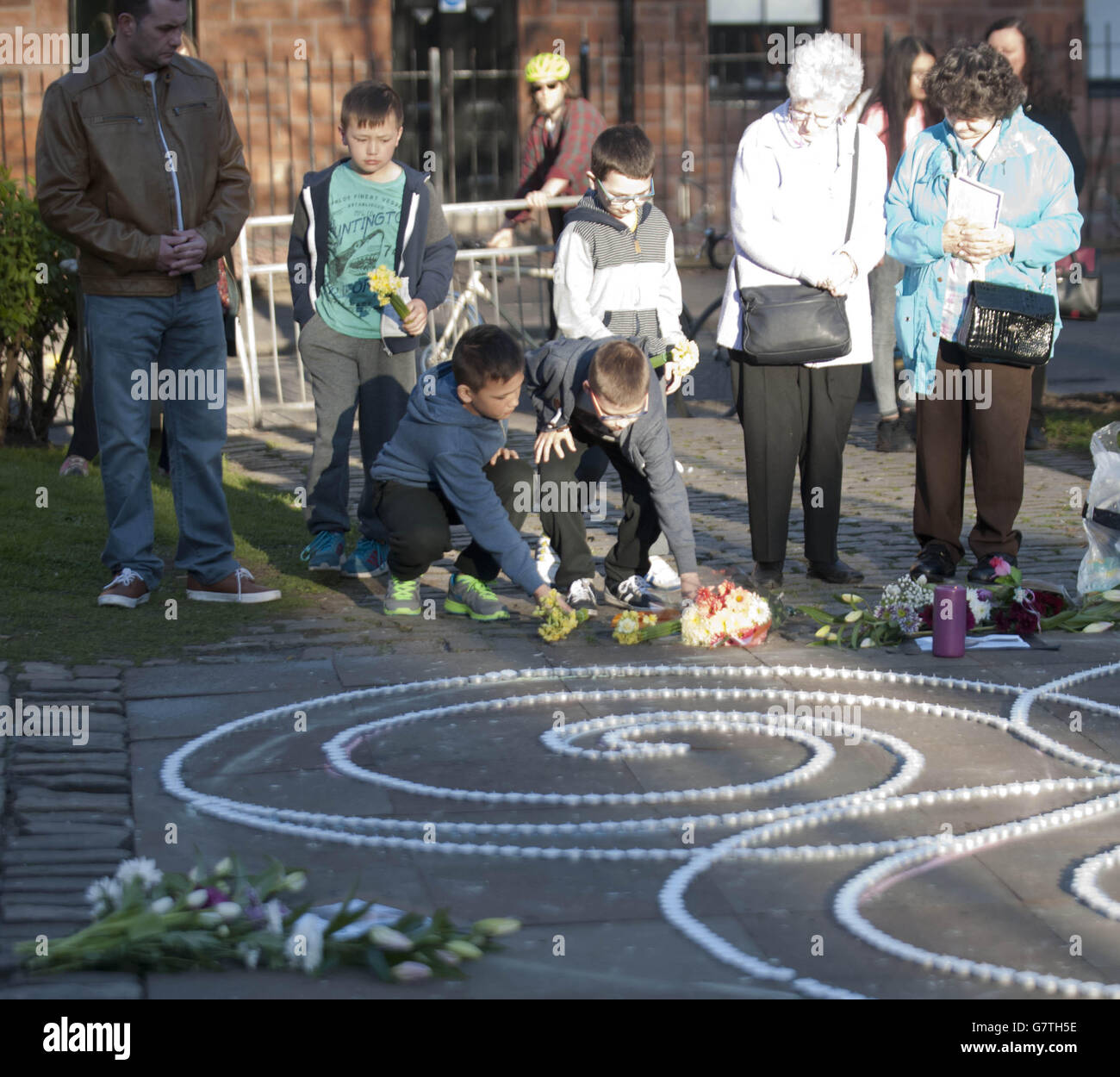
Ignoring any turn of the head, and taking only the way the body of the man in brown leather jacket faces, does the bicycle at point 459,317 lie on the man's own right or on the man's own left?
on the man's own left

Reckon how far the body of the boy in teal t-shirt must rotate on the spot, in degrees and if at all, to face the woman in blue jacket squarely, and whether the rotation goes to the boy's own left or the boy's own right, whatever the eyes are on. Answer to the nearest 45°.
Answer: approximately 90° to the boy's own left

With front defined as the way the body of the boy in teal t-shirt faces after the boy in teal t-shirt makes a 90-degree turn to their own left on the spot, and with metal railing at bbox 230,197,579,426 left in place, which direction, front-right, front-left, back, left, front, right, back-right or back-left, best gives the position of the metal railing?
left

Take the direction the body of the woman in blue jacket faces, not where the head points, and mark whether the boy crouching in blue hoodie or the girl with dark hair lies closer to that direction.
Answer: the boy crouching in blue hoodie

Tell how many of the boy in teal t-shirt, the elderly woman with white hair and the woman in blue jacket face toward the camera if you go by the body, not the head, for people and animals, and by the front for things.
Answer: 3

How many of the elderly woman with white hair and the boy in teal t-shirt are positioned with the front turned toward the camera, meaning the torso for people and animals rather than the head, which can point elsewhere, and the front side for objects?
2

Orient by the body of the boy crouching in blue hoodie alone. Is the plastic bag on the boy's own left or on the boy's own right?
on the boy's own left

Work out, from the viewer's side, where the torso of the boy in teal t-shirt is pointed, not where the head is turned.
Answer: toward the camera

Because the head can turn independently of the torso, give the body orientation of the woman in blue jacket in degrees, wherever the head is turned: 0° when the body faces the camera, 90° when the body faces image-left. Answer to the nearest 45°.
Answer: approximately 0°

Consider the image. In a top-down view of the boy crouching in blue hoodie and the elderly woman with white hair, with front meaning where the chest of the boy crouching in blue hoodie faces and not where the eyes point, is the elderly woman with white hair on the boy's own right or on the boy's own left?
on the boy's own left

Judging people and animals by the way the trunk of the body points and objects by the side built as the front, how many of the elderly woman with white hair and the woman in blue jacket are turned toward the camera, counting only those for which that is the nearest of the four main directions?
2
